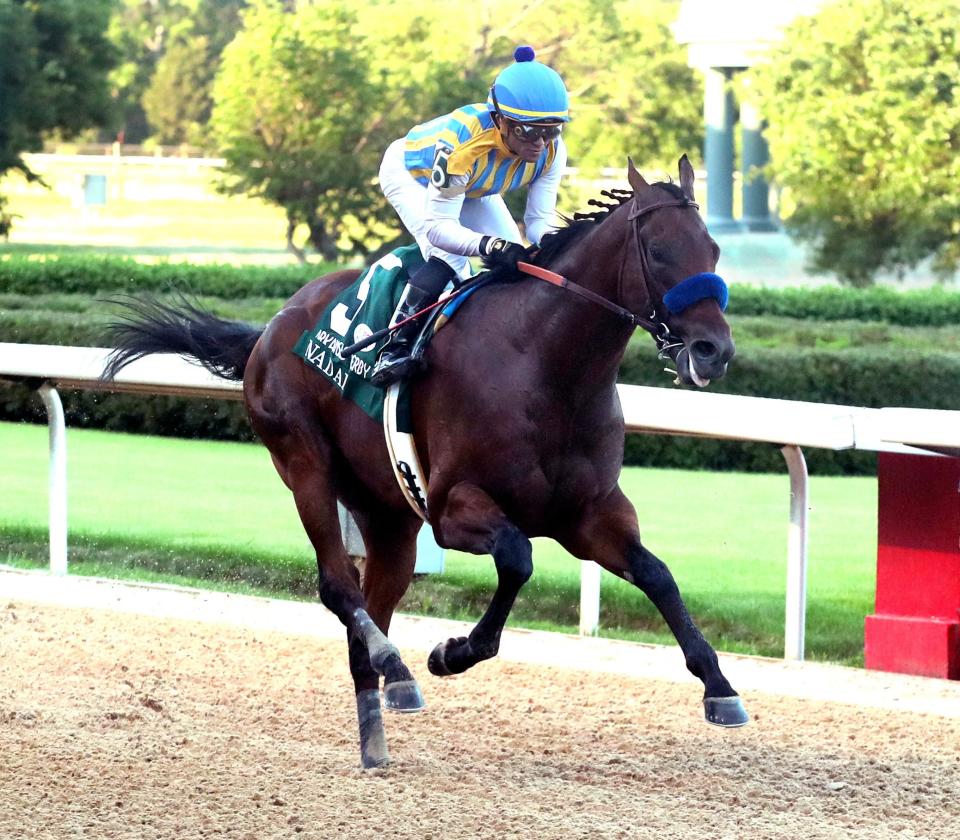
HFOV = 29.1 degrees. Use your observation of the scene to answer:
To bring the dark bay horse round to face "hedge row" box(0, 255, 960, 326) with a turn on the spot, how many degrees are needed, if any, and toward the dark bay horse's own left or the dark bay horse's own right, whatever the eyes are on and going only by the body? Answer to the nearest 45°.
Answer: approximately 135° to the dark bay horse's own left

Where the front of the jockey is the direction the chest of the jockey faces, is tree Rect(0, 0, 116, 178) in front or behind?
behind

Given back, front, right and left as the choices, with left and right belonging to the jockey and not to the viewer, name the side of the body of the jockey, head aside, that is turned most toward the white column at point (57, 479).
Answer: back

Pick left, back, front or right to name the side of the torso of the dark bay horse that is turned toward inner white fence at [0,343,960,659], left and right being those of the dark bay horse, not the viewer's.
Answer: left

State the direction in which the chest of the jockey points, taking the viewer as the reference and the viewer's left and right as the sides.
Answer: facing the viewer and to the right of the viewer

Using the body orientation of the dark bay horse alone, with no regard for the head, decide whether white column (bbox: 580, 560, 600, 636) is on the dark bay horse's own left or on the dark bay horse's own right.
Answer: on the dark bay horse's own left

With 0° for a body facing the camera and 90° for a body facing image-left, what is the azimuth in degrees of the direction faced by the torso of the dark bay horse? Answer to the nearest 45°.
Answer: approximately 315°

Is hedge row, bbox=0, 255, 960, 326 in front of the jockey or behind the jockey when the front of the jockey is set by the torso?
behind

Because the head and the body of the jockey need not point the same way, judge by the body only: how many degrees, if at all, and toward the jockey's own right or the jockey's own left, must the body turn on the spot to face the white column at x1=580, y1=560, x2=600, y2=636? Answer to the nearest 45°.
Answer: approximately 135° to the jockey's own left

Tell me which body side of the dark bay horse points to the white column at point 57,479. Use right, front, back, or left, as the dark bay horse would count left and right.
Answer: back
